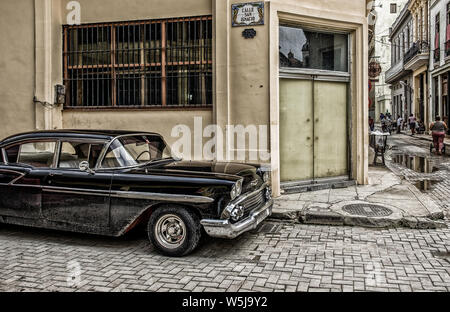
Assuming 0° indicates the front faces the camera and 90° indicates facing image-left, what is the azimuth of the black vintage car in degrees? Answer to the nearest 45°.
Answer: approximately 315°

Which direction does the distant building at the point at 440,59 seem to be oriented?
to the viewer's left

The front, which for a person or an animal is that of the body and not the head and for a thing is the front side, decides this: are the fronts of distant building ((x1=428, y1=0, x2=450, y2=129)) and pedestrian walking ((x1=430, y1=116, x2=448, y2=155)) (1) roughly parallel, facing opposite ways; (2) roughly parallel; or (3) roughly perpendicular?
roughly perpendicular

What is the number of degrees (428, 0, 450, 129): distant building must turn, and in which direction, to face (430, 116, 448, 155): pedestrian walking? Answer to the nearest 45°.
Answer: approximately 90° to its left

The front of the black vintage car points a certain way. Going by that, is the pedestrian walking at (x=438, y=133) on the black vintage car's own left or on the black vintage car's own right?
on the black vintage car's own left

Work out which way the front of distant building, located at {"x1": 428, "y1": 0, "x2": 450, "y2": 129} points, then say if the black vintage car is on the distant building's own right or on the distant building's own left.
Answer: on the distant building's own left
